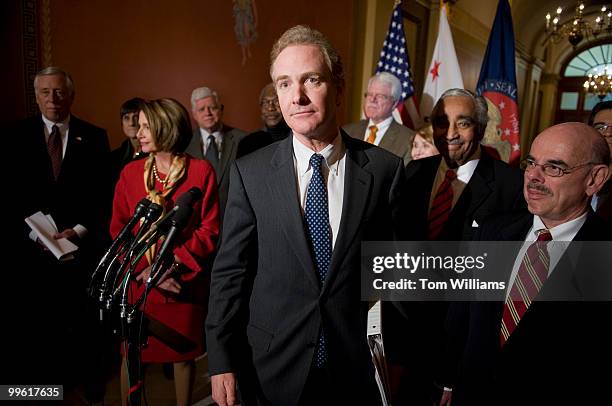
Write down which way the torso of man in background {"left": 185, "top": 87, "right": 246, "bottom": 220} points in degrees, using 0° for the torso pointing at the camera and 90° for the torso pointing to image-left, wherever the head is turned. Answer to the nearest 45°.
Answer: approximately 0°

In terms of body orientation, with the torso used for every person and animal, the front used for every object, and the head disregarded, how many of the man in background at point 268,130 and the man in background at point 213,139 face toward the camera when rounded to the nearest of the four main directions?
2

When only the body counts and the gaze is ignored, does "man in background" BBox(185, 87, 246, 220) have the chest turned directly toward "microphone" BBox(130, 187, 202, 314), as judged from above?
yes

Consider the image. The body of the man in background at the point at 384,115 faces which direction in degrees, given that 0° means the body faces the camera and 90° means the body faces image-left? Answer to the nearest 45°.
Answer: approximately 45°
